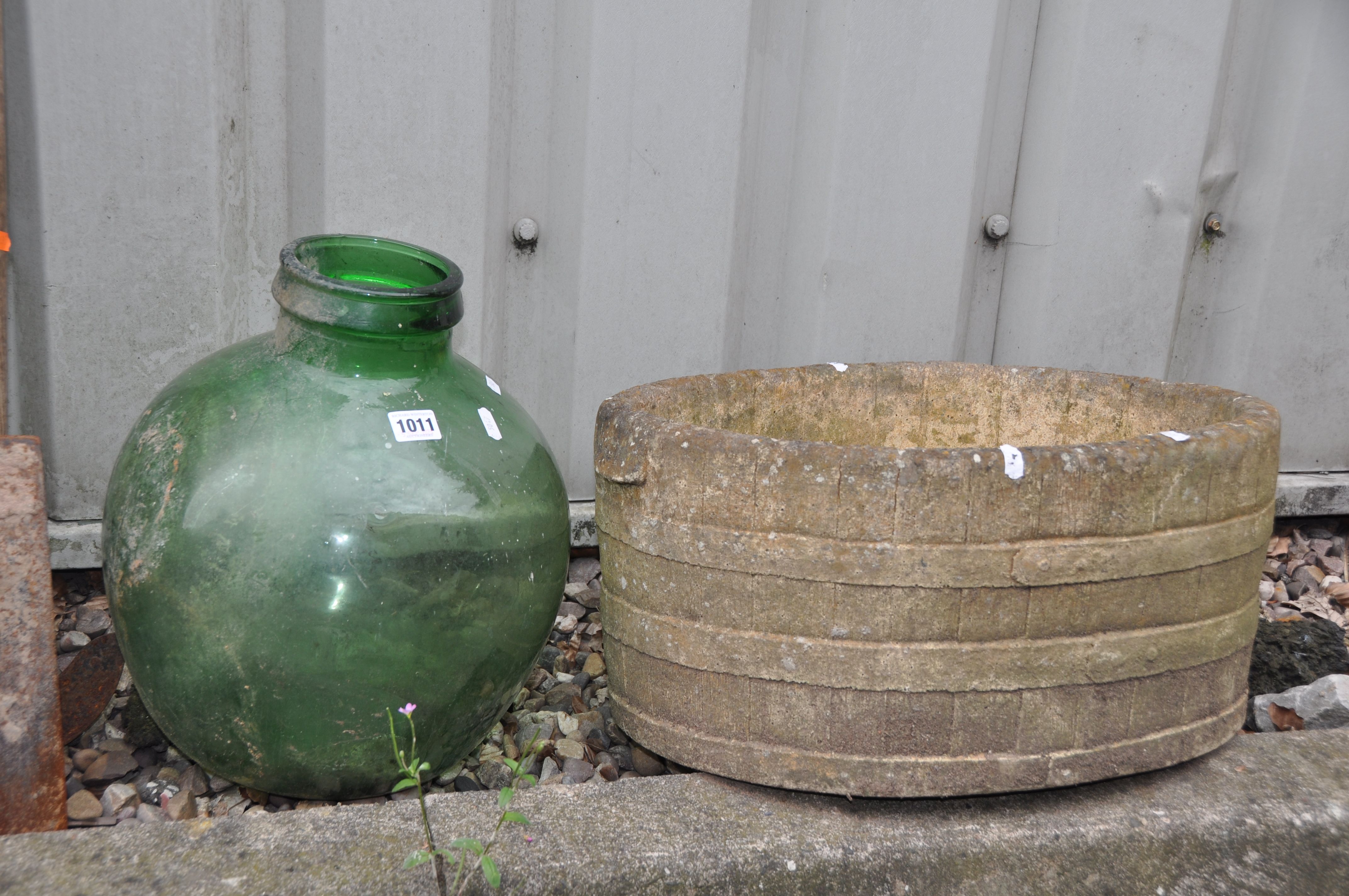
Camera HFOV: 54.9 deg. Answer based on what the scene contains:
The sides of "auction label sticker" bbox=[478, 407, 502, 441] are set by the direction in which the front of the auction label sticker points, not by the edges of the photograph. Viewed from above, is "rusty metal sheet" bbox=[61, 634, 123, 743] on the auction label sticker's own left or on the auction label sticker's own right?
on the auction label sticker's own right

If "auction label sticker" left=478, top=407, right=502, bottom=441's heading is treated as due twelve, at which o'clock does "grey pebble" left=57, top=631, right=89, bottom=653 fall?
The grey pebble is roughly at 4 o'clock from the auction label sticker.

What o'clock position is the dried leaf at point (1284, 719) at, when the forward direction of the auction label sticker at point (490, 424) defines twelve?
The dried leaf is roughly at 9 o'clock from the auction label sticker.

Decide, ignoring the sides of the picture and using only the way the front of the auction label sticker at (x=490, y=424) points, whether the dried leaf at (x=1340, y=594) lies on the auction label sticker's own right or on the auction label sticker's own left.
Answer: on the auction label sticker's own left

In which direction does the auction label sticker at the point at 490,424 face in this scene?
toward the camera

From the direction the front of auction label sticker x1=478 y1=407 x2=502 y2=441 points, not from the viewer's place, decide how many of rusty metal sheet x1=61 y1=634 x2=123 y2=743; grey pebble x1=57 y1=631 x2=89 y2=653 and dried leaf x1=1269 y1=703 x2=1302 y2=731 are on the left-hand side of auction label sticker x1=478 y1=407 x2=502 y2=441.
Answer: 1

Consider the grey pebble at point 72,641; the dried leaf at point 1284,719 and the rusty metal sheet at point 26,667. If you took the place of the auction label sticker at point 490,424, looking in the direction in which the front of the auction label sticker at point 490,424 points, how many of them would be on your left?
1

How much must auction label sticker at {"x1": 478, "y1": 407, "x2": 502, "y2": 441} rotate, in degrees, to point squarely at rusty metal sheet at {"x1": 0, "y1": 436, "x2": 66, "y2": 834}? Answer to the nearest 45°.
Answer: approximately 90° to its right
